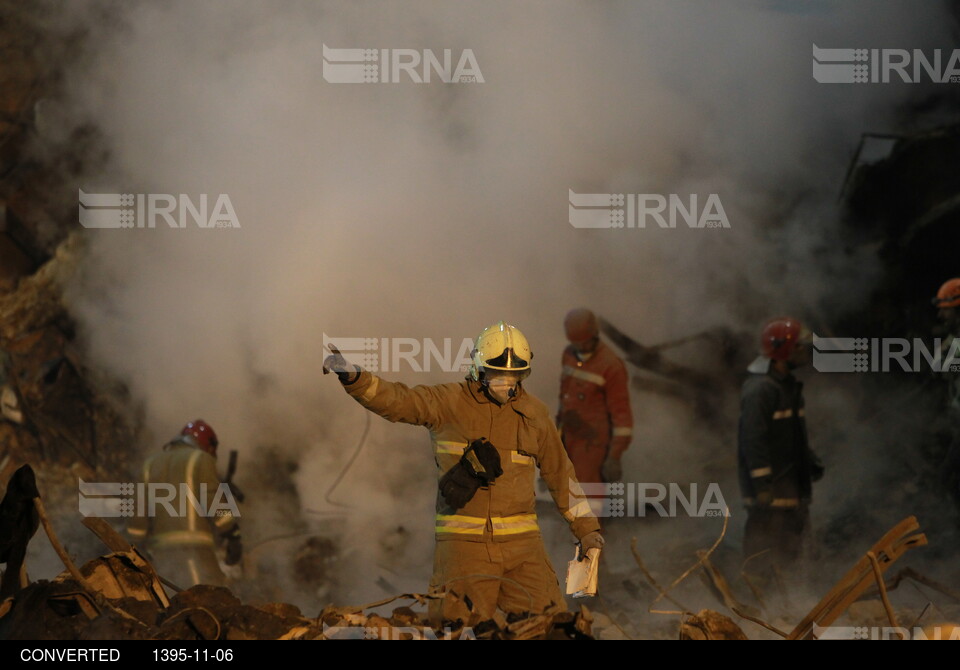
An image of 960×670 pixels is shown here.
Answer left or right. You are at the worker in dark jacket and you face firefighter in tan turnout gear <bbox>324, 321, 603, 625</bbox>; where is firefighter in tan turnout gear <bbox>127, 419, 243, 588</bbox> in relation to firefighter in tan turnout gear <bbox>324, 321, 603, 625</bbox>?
right

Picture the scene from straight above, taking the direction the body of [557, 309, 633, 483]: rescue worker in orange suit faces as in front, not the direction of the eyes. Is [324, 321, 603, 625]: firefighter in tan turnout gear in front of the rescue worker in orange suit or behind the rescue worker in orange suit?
in front

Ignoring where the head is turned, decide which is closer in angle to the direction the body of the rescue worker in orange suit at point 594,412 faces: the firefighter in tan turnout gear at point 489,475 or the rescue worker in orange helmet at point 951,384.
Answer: the firefighter in tan turnout gear

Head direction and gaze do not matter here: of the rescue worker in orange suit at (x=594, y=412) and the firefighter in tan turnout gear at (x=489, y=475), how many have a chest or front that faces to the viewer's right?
0

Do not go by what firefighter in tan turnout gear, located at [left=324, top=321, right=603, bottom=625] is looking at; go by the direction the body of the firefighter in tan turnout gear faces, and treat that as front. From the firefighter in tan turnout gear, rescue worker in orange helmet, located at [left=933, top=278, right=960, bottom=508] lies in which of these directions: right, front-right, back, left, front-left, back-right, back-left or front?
back-left

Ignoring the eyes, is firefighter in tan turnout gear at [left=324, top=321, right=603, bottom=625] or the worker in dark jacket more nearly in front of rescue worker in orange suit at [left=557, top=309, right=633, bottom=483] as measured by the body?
the firefighter in tan turnout gear

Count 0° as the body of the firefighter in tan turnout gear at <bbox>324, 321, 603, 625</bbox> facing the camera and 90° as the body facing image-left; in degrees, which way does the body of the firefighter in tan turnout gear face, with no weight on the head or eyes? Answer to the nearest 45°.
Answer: approximately 0°

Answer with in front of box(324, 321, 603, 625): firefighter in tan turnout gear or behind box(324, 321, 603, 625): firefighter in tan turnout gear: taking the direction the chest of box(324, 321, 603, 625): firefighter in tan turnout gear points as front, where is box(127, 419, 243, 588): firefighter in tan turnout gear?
behind

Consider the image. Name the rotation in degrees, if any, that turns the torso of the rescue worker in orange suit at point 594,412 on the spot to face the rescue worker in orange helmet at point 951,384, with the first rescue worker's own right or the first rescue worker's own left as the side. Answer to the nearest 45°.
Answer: approximately 135° to the first rescue worker's own left

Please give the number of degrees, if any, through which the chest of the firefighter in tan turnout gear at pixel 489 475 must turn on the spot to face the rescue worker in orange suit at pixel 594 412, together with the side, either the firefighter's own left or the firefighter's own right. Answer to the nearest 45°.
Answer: approximately 180°

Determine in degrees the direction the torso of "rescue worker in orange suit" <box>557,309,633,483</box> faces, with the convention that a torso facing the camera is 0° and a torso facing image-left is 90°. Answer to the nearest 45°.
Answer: approximately 45°
